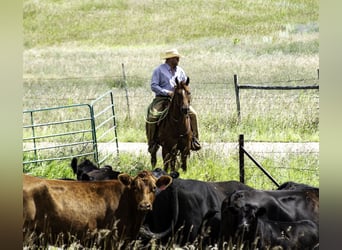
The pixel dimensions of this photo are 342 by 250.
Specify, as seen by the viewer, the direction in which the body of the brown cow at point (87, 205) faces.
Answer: to the viewer's right

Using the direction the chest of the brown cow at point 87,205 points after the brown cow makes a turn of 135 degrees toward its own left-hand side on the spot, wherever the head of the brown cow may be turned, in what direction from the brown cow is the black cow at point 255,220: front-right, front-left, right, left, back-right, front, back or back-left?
back-right

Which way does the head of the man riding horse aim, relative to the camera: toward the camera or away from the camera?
toward the camera

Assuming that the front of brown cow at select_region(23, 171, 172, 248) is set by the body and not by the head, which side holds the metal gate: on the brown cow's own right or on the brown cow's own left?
on the brown cow's own left

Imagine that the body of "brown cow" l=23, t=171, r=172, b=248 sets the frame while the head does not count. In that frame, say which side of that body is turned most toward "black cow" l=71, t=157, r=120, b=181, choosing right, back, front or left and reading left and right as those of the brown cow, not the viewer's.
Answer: left

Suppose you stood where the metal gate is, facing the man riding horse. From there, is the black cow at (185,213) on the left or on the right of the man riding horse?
right
